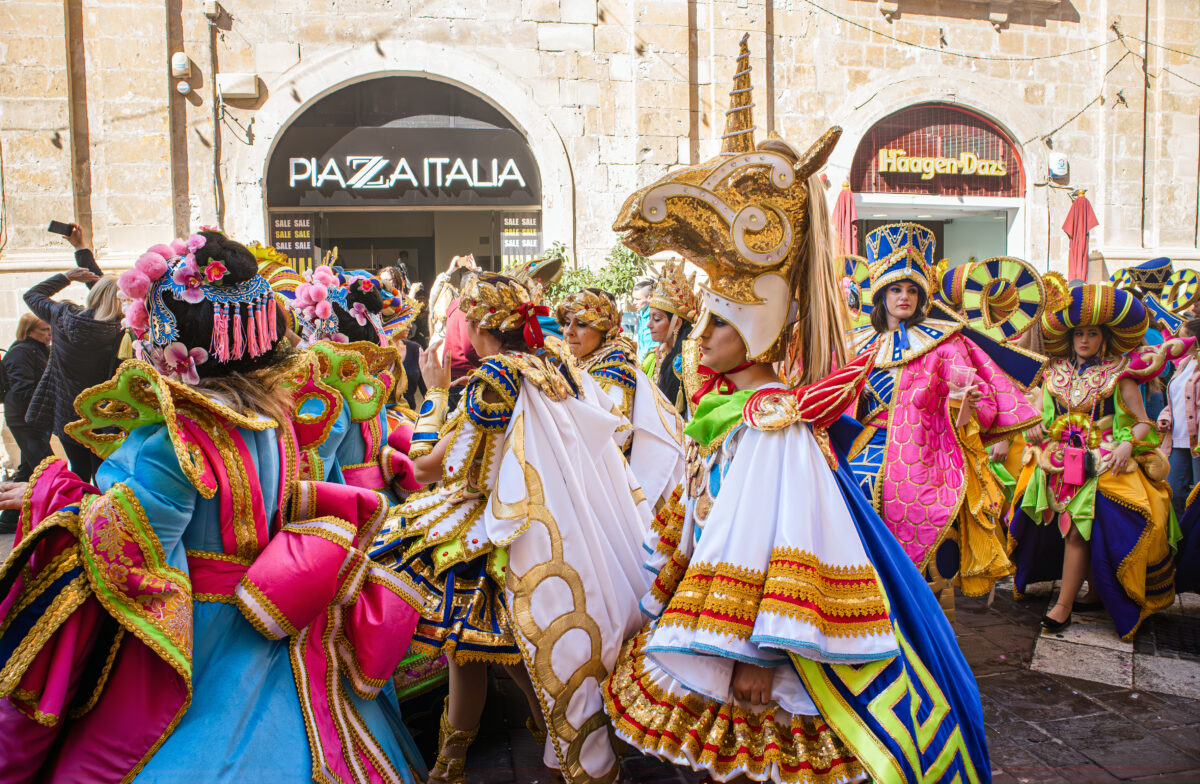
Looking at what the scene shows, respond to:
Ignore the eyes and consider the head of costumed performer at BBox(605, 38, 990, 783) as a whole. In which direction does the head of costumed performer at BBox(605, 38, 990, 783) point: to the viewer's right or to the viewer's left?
to the viewer's left

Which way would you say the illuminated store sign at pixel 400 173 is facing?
toward the camera

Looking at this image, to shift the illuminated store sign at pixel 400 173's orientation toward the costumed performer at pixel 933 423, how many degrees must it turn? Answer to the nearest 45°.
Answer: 0° — it already faces them

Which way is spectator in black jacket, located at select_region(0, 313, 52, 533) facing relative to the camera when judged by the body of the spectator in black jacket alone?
to the viewer's right

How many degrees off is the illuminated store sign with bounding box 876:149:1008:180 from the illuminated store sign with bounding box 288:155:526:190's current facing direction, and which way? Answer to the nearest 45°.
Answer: approximately 90° to its left

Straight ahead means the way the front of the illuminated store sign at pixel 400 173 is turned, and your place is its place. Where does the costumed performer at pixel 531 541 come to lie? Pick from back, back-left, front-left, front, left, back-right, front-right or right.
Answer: front

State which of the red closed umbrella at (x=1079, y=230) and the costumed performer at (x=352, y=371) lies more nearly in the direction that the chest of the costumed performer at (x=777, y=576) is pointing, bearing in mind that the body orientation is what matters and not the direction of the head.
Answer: the costumed performer

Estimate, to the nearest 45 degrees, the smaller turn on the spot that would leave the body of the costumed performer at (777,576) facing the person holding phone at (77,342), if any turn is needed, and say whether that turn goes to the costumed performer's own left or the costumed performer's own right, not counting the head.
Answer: approximately 45° to the costumed performer's own right

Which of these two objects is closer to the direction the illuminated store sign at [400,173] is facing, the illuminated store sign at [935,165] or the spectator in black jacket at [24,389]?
the spectator in black jacket

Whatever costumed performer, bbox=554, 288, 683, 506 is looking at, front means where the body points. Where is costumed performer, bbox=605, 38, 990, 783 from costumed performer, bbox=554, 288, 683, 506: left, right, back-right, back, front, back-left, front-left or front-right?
front-left

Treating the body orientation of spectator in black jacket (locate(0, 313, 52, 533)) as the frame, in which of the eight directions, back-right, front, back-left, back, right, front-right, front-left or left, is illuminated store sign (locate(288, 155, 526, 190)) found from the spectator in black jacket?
front-left

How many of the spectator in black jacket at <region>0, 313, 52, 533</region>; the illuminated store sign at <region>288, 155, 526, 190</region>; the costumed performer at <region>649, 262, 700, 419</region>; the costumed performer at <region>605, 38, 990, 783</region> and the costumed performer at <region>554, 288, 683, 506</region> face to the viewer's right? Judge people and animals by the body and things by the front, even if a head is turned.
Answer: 1
